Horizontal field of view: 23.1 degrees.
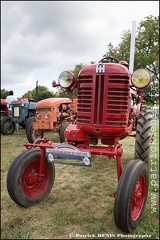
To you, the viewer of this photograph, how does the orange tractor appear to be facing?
facing the viewer and to the left of the viewer
